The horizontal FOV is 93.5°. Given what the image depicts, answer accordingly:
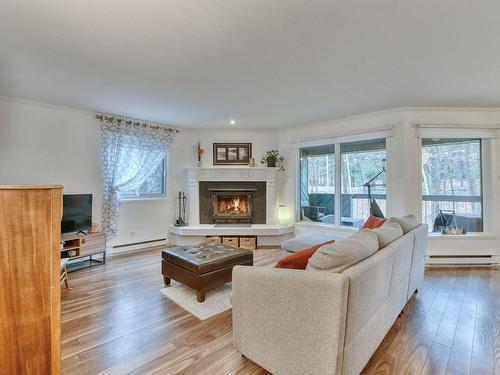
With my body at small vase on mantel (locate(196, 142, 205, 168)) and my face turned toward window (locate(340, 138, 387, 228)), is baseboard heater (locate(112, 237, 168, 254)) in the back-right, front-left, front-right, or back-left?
back-right

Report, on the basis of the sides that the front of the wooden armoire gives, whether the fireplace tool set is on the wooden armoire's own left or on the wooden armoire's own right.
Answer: on the wooden armoire's own left

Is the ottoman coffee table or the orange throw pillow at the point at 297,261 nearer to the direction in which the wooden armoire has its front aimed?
the orange throw pillow

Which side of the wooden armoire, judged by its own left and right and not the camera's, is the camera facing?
right

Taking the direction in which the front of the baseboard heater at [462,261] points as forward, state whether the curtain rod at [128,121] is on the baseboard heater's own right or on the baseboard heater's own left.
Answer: on the baseboard heater's own right

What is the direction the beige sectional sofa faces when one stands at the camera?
facing away from the viewer and to the left of the viewer

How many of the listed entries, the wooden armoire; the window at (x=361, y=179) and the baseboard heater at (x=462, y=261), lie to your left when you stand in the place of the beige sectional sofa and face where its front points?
1

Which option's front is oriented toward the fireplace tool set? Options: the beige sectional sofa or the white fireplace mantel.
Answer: the beige sectional sofa
